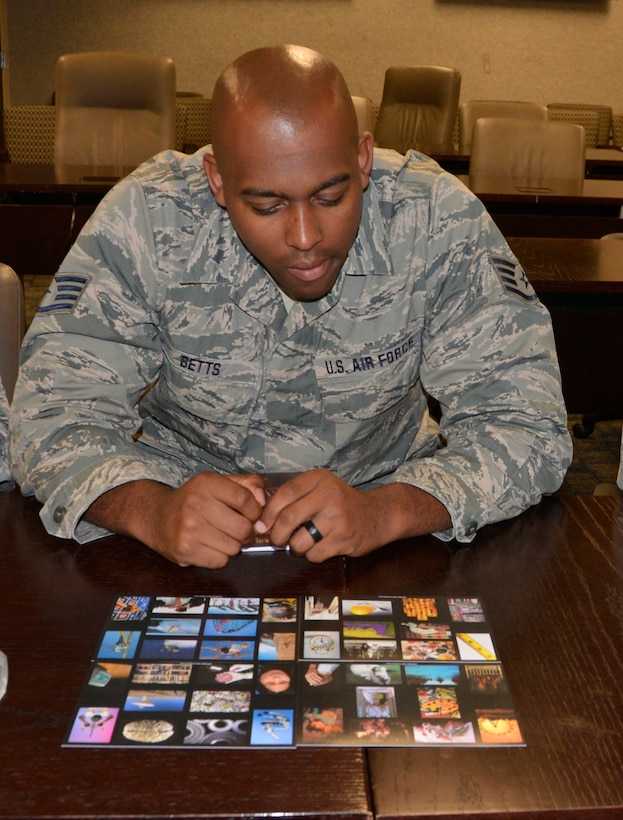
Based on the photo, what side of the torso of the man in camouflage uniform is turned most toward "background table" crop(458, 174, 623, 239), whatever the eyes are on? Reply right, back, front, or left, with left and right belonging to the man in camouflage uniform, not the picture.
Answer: back

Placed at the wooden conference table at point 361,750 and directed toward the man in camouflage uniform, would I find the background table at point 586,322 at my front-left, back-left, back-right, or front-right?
front-right

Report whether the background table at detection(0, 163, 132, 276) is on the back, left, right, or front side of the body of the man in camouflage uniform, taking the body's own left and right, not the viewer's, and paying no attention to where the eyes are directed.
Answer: back

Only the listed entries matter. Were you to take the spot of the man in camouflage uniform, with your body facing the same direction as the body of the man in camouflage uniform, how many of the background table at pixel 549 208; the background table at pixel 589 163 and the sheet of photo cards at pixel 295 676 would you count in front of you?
1

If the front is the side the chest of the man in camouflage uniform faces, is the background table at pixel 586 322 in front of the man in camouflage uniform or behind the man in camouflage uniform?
behind

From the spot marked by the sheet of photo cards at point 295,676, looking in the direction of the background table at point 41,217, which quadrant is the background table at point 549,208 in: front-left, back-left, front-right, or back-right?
front-right

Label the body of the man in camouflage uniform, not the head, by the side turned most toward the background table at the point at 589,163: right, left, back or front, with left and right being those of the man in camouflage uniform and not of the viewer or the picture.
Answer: back

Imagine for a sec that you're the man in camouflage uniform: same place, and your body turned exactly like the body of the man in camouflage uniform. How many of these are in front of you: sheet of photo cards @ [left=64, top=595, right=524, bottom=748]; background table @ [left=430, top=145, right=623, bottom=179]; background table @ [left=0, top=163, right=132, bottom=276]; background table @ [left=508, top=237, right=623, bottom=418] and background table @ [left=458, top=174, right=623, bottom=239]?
1

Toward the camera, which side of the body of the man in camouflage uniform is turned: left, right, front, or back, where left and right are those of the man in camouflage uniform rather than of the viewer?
front

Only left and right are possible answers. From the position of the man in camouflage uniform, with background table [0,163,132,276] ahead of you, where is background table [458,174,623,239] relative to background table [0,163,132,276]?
right

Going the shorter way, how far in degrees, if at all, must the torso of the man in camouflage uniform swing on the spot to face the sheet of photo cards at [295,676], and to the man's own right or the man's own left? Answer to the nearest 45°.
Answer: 0° — they already face it
